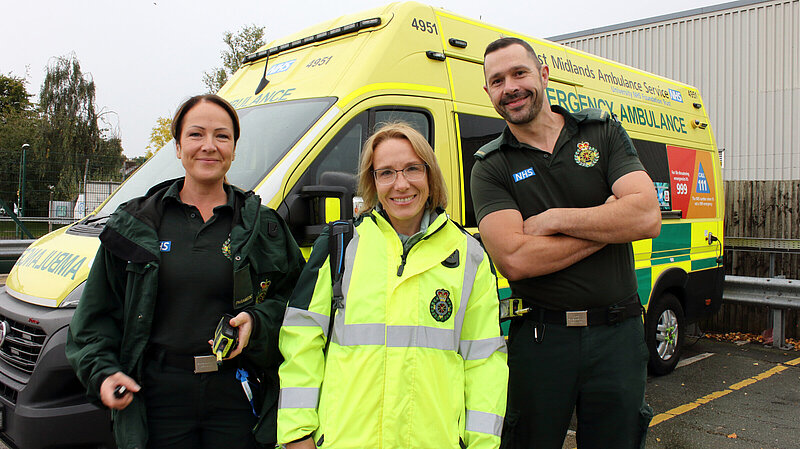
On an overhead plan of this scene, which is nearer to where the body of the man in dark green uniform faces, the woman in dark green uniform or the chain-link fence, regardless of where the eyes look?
the woman in dark green uniform

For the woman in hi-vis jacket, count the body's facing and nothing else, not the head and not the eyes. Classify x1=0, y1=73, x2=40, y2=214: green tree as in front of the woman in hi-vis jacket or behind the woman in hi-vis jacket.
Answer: behind

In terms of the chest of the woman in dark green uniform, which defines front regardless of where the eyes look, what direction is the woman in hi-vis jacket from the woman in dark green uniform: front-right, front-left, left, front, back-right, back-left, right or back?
front-left

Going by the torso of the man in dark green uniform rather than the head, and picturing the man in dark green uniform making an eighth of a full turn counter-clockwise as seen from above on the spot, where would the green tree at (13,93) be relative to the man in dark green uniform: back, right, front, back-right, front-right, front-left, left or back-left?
back

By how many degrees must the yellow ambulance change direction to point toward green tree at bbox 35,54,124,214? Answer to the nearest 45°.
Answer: approximately 90° to its right

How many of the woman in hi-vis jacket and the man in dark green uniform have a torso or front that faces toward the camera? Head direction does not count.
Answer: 2

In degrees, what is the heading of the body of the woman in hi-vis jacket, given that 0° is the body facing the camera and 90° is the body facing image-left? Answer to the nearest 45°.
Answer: approximately 0°

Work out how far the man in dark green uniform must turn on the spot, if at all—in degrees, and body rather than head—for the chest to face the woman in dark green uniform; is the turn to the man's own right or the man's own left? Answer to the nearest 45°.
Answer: approximately 45° to the man's own right

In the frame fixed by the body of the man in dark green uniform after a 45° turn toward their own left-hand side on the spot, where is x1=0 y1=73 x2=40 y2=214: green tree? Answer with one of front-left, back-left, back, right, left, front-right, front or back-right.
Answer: back

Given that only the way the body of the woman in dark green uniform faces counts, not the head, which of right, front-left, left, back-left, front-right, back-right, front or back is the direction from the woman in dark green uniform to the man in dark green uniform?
left
